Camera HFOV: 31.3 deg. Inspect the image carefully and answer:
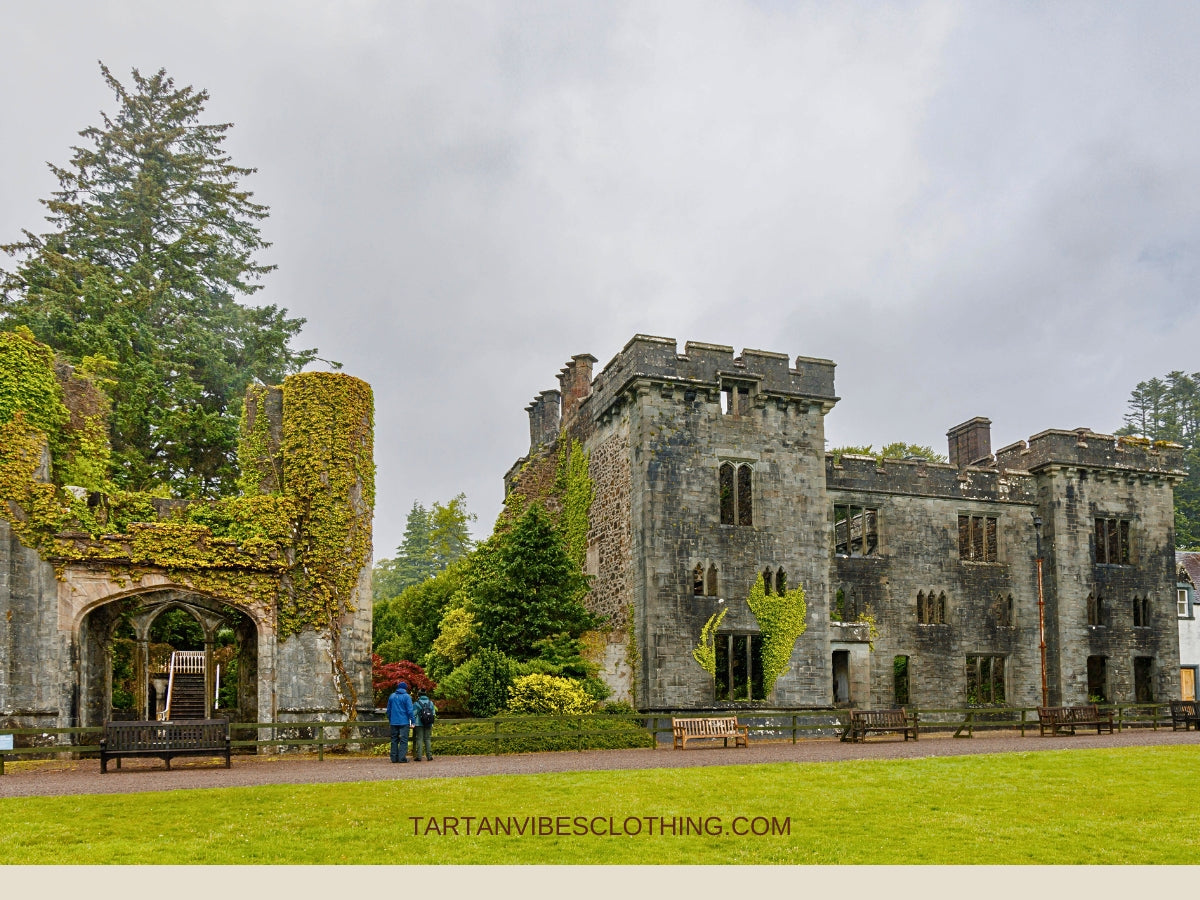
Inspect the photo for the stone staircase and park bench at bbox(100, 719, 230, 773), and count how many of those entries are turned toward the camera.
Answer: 2

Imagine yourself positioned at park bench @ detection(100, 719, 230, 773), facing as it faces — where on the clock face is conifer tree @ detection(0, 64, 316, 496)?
The conifer tree is roughly at 6 o'clock from the park bench.

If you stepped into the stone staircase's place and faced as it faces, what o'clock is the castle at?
The castle is roughly at 10 o'clock from the stone staircase.

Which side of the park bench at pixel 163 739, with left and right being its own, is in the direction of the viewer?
front

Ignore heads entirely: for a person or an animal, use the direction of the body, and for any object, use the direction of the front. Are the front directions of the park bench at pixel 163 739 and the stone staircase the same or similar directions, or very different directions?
same or similar directions

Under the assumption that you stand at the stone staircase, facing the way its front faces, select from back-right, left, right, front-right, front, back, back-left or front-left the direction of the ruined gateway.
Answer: front

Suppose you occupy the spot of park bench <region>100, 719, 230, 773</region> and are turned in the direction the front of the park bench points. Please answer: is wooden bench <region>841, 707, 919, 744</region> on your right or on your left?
on your left

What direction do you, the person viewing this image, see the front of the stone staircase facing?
facing the viewer

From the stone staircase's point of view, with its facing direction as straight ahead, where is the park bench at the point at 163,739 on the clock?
The park bench is roughly at 12 o'clock from the stone staircase.

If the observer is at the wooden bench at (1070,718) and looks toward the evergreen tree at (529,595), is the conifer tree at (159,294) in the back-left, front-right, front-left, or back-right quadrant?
front-right
